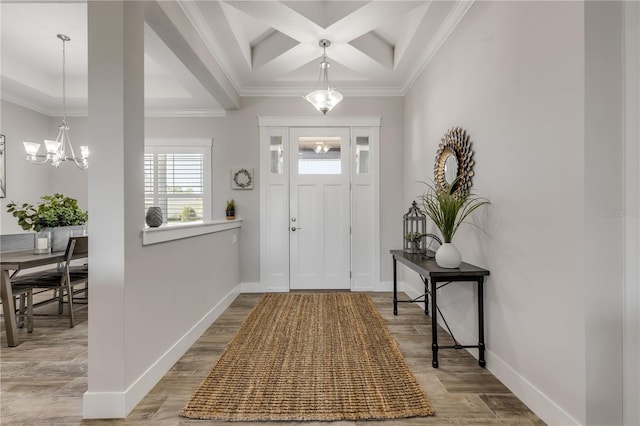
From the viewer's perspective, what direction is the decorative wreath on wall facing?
toward the camera

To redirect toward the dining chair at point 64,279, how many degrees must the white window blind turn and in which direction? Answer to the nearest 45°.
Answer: approximately 45° to its right

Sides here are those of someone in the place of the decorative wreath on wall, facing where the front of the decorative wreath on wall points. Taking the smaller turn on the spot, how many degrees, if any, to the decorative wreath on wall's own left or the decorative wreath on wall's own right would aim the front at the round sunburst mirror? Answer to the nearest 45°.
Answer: approximately 45° to the decorative wreath on wall's own left

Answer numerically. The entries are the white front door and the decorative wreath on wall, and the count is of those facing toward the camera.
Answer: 2

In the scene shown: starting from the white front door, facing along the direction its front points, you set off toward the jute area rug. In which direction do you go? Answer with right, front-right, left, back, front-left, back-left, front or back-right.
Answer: front

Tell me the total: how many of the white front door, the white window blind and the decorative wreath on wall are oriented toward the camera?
3

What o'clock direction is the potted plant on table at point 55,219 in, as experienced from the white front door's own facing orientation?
The potted plant on table is roughly at 2 o'clock from the white front door.

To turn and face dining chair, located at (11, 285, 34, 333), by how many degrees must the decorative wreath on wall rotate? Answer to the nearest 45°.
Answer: approximately 45° to its right

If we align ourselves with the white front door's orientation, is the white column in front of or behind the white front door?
in front

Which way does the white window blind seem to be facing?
toward the camera

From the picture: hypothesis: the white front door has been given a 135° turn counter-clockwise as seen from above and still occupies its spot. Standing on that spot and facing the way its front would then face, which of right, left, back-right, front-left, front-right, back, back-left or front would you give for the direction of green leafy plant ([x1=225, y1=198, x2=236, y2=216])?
back-left

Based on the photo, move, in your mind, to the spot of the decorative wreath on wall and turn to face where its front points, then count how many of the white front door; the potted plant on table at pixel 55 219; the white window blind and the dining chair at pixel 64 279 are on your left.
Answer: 1

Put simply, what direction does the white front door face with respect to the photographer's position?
facing the viewer

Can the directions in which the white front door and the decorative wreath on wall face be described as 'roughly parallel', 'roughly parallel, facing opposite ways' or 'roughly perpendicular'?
roughly parallel
